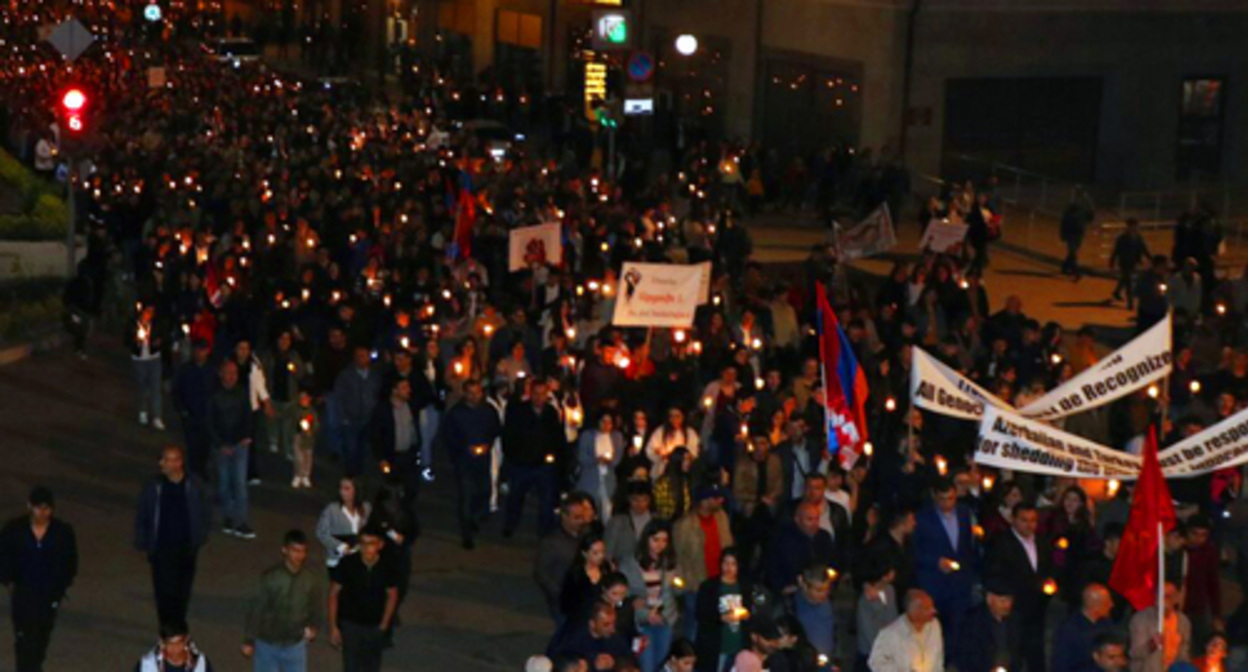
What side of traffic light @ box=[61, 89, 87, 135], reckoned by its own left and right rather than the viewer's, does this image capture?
front

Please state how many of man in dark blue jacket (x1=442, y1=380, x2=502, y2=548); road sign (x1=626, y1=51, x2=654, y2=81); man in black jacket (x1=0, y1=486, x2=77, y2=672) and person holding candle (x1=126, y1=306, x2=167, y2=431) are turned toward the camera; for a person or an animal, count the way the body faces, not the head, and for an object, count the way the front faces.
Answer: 4

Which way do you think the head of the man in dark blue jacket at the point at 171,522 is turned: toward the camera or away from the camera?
toward the camera

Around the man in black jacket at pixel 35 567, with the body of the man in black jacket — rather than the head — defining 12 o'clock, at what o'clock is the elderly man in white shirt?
The elderly man in white shirt is roughly at 10 o'clock from the man in black jacket.

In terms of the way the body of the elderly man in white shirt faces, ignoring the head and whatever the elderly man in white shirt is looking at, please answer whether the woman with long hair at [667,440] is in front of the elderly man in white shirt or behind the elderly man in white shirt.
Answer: behind

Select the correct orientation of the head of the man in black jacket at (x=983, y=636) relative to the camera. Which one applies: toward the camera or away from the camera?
toward the camera

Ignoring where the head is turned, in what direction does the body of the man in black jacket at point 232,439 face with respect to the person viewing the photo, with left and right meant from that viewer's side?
facing the viewer and to the right of the viewer

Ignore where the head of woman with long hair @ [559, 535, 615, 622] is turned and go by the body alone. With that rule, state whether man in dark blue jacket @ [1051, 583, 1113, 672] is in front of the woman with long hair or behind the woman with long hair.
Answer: in front

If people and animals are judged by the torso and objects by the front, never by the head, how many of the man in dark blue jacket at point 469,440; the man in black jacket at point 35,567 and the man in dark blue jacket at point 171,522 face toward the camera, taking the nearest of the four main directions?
3

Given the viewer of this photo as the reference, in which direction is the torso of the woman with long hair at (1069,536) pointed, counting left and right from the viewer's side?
facing the viewer

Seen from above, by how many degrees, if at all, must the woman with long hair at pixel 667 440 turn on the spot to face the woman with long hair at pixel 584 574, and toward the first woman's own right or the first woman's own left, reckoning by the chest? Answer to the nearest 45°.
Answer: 0° — they already face them

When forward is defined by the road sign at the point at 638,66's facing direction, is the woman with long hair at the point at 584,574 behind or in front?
in front

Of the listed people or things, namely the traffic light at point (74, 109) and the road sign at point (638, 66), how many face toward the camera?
2

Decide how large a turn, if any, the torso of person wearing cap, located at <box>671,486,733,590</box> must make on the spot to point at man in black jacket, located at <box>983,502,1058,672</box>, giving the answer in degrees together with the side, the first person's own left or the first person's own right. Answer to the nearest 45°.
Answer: approximately 45° to the first person's own left

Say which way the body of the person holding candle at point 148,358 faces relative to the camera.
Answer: toward the camera
